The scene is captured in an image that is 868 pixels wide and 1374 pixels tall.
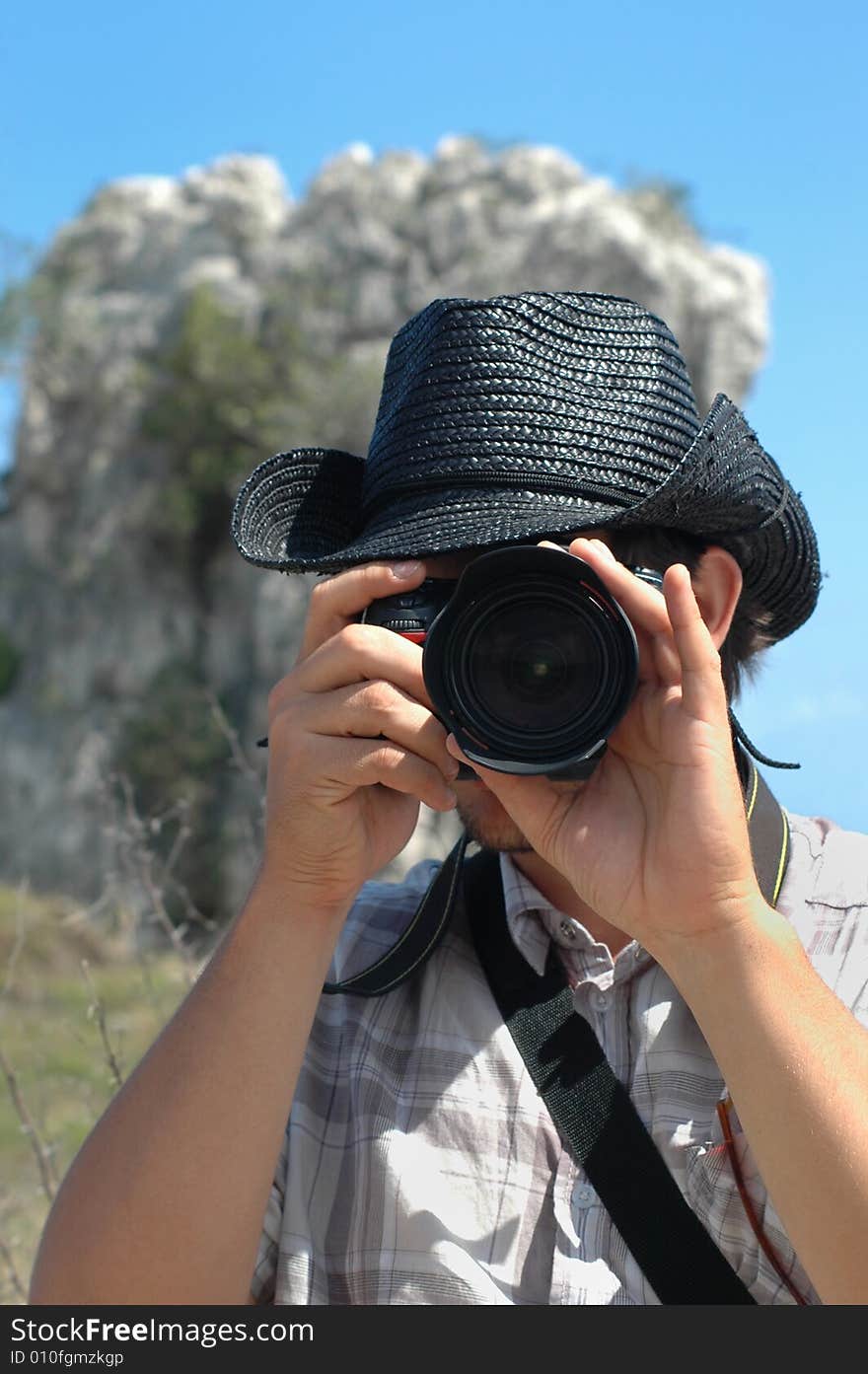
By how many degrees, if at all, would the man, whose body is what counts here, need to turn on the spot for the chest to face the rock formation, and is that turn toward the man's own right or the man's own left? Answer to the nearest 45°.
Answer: approximately 180°

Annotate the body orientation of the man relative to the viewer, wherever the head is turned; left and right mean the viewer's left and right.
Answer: facing the viewer

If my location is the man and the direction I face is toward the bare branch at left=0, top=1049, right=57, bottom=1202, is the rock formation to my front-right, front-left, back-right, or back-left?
front-right

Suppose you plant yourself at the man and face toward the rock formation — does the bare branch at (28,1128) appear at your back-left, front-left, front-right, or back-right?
front-left

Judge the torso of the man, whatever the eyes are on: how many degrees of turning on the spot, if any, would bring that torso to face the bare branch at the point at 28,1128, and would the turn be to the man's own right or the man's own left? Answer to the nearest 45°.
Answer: approximately 135° to the man's own right
